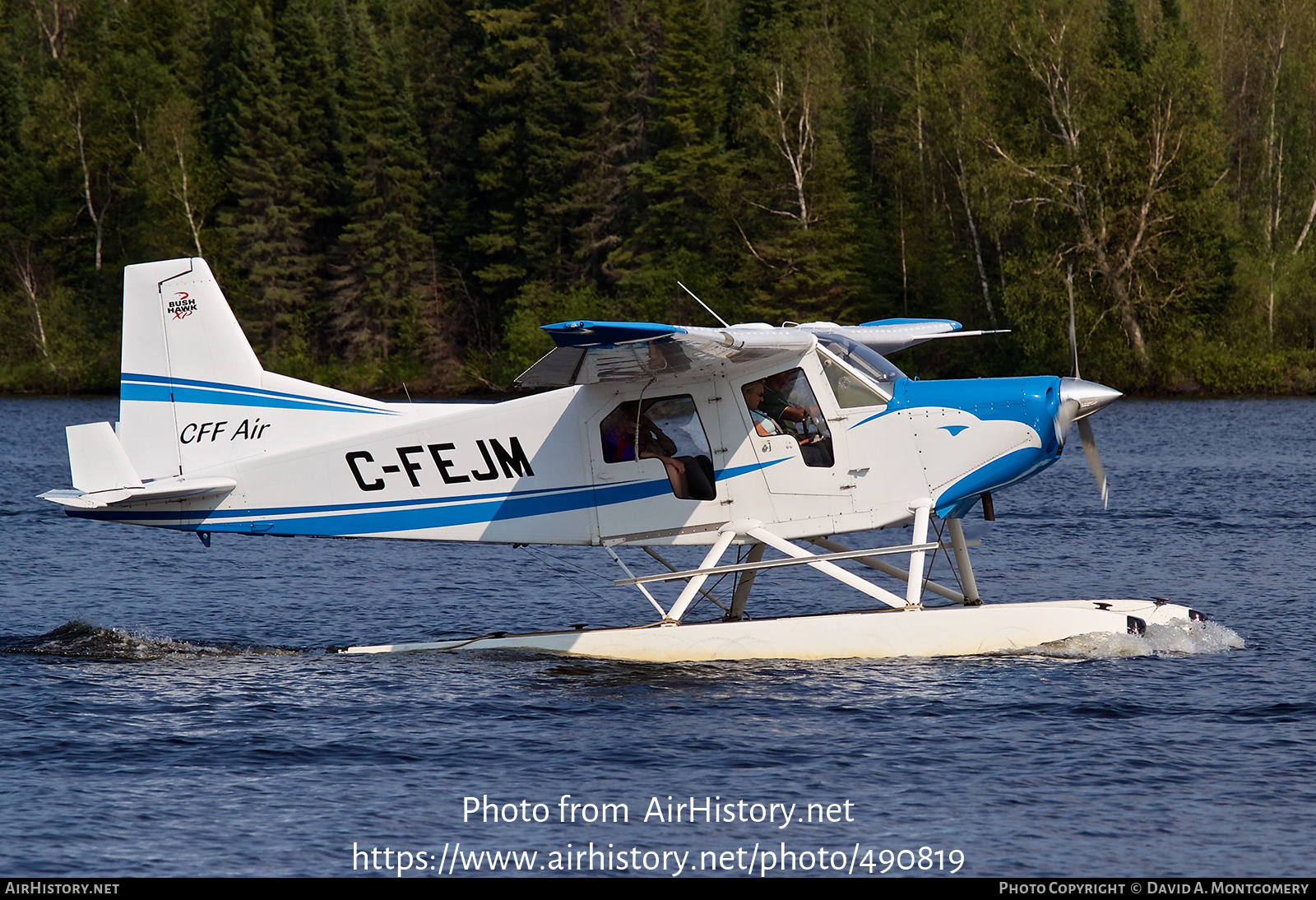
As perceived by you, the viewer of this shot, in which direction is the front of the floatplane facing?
facing to the right of the viewer

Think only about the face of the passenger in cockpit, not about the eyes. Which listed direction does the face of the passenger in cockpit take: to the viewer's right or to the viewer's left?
to the viewer's right

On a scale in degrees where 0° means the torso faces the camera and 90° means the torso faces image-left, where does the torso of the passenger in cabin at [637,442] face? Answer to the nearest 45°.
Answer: approximately 270°

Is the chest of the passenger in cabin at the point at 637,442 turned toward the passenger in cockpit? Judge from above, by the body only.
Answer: yes
